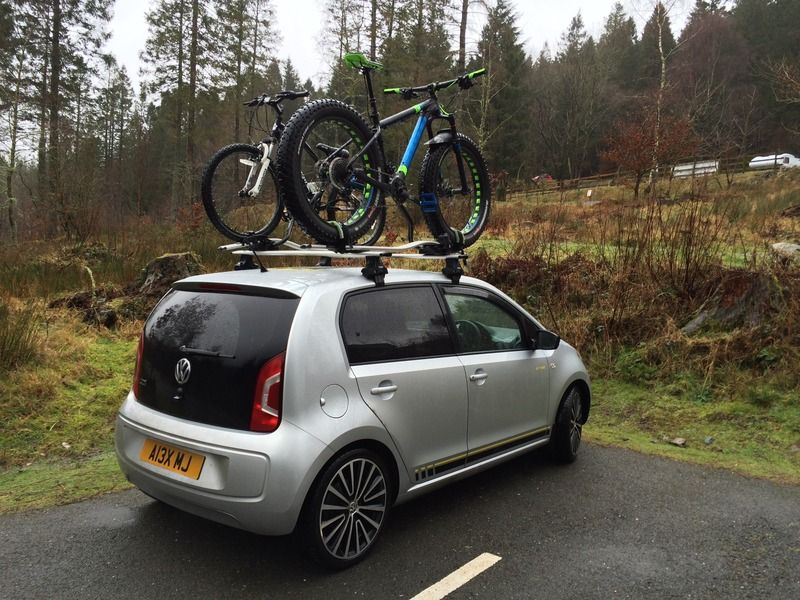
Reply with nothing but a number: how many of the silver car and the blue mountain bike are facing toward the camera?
0

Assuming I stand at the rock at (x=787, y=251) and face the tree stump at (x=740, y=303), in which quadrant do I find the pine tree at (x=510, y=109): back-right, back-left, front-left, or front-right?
back-right

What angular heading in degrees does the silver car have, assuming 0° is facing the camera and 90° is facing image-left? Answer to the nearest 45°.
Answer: approximately 225°

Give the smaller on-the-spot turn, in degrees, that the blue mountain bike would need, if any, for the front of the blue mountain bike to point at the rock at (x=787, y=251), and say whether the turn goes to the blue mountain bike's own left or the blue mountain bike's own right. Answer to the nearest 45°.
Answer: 0° — it already faces it

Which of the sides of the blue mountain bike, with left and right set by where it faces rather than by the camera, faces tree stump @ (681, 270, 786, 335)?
front

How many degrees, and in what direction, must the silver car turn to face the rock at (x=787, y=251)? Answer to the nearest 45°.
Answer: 0° — it already faces it

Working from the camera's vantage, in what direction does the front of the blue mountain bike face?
facing away from the viewer and to the right of the viewer
